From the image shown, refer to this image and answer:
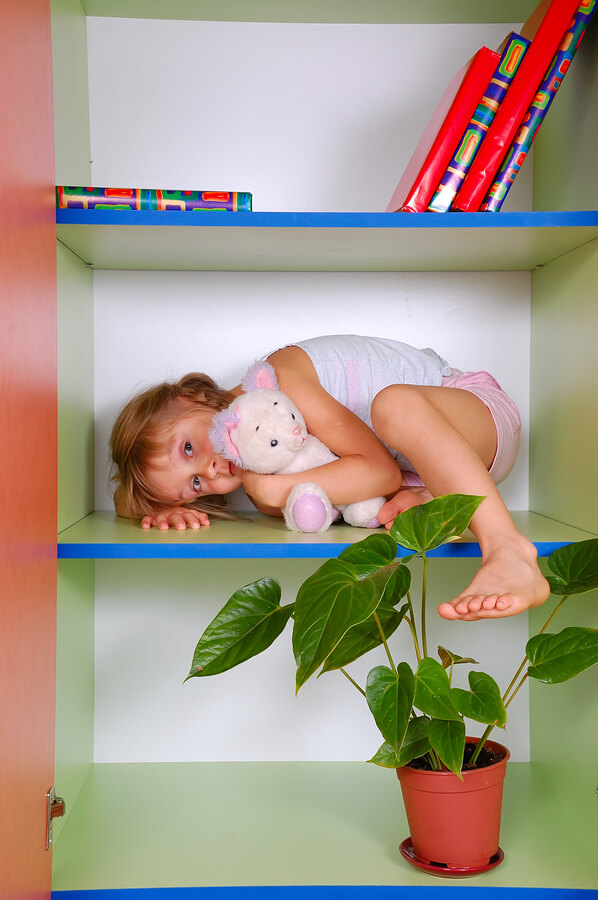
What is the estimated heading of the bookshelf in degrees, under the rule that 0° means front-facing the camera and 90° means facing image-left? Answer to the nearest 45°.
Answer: approximately 0°
